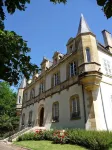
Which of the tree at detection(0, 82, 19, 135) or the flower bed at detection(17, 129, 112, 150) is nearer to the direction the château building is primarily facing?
the flower bed

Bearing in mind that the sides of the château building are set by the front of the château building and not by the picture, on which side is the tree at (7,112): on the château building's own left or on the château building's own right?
on the château building's own right

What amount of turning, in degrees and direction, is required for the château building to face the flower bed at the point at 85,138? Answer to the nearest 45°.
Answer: approximately 45° to its left

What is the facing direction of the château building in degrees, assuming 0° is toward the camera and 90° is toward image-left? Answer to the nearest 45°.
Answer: approximately 45°
